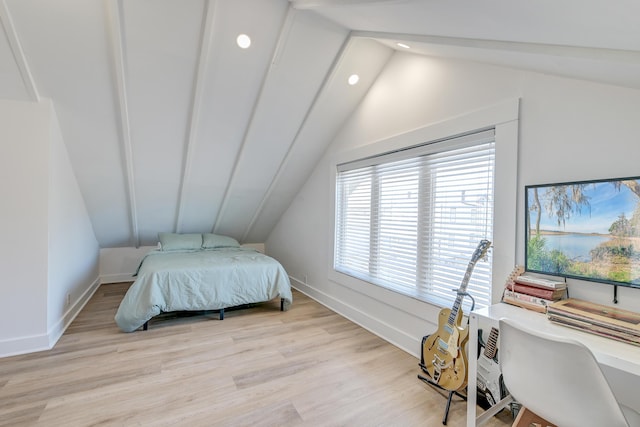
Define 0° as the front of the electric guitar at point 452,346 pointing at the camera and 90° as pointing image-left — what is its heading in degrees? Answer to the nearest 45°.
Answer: approximately 45°

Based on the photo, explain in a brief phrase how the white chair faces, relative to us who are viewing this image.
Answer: facing away from the viewer and to the right of the viewer

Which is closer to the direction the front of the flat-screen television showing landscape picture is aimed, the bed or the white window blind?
the bed

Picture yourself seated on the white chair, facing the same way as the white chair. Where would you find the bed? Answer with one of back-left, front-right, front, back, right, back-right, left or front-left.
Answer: back-left

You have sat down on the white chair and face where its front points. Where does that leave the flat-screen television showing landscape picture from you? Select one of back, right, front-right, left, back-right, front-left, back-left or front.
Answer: front-left

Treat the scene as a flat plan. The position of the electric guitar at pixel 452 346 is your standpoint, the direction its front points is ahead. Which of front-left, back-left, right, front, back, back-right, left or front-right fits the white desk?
left

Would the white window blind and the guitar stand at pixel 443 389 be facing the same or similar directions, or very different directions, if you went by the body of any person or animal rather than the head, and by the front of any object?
same or similar directions

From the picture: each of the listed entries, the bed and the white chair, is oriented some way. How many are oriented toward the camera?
1

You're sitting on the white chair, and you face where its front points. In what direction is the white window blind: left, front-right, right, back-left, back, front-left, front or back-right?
left

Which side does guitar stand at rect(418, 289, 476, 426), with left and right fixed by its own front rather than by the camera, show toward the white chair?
left

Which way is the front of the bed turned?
toward the camera
